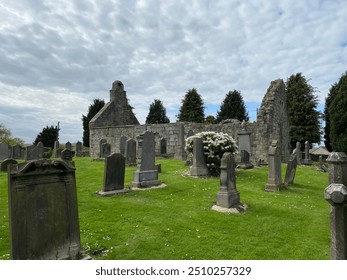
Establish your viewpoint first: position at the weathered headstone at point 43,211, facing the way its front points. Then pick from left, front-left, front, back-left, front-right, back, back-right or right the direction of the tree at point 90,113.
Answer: back

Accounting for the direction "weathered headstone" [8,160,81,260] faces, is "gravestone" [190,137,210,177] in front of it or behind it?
behind

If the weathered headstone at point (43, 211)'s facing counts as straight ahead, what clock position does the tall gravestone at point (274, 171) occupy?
The tall gravestone is roughly at 8 o'clock from the weathered headstone.

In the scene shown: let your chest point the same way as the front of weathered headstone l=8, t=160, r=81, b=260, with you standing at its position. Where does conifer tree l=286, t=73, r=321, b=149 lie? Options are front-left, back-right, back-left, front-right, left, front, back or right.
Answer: back-left

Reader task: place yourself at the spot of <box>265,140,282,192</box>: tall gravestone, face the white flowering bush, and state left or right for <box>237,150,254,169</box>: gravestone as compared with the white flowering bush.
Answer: right

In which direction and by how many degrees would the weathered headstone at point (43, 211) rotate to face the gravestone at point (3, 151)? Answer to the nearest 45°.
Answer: approximately 180°

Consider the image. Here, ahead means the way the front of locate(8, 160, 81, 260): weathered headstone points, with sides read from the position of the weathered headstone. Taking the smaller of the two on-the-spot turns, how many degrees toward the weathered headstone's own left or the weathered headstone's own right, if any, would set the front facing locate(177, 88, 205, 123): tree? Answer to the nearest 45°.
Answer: approximately 135° to the weathered headstone's own left

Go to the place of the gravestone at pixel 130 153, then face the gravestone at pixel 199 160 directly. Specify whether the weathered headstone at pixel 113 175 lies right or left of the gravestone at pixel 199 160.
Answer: right

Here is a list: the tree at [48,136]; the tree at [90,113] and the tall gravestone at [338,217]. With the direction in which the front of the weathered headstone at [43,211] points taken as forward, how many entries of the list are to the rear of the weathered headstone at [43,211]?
2

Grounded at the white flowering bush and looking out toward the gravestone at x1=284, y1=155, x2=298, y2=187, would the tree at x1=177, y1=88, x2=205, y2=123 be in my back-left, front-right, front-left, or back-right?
back-left

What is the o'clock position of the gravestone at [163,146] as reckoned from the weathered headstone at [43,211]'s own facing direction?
The gravestone is roughly at 7 o'clock from the weathered headstone.

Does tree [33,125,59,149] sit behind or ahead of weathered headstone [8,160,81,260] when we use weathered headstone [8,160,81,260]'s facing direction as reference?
behind

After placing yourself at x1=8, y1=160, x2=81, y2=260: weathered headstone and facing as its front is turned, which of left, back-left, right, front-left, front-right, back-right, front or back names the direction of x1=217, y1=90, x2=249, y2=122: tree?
back-left

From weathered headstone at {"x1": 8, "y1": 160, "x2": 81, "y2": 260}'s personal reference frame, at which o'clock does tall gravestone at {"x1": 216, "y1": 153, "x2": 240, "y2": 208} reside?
The tall gravestone is roughly at 8 o'clock from the weathered headstone.

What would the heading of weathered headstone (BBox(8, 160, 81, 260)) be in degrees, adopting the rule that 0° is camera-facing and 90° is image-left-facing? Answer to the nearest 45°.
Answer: approximately 0°
